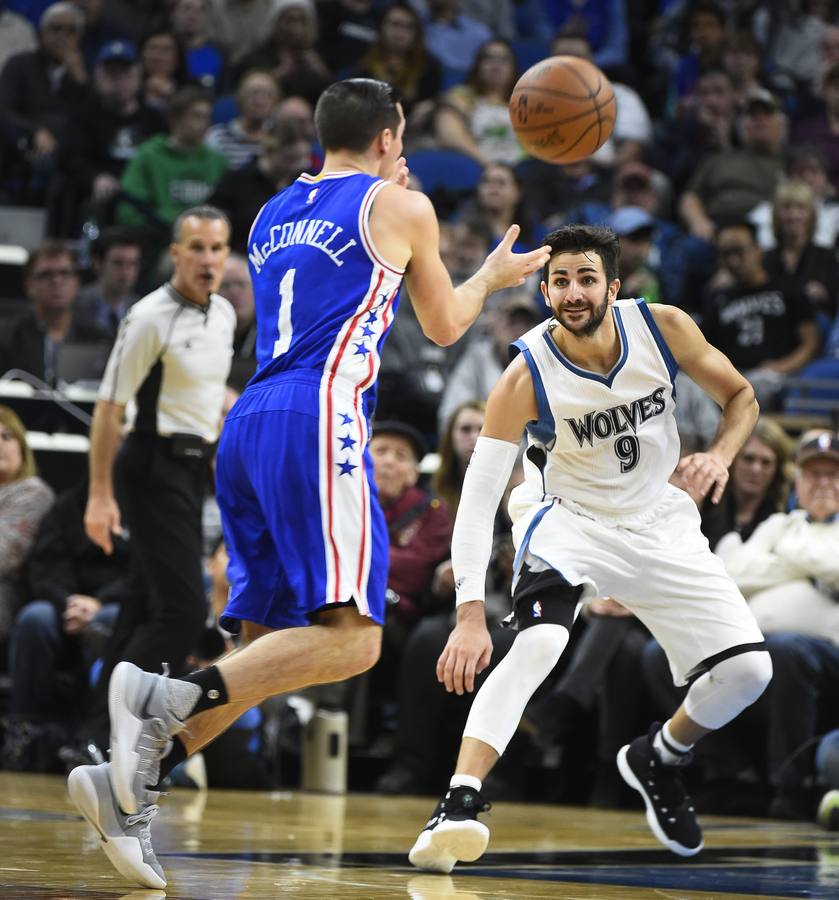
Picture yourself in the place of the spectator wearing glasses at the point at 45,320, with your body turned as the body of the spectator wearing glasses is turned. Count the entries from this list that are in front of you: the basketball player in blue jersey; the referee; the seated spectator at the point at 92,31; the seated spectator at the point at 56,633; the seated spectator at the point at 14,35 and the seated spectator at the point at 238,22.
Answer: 3

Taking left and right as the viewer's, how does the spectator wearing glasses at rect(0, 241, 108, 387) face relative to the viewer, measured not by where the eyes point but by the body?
facing the viewer

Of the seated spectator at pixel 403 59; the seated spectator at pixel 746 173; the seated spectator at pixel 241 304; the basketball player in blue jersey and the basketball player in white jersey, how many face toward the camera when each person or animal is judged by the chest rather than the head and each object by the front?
4

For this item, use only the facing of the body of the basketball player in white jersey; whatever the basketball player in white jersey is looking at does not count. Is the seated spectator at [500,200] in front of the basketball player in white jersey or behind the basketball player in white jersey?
behind

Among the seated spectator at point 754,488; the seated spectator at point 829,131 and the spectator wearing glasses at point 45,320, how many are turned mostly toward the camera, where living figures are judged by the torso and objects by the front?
3

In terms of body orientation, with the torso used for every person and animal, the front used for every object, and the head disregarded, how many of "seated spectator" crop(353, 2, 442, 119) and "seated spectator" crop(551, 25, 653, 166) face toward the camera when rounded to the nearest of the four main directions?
2

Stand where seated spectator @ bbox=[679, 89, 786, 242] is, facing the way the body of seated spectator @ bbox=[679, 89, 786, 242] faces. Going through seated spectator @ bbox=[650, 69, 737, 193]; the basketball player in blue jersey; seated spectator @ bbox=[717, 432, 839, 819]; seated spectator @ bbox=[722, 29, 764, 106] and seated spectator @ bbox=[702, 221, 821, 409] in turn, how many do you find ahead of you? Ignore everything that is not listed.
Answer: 3

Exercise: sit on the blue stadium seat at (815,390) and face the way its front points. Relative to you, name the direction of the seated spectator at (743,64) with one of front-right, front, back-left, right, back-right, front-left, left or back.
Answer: back

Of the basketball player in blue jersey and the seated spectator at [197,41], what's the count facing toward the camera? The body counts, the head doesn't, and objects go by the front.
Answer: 1

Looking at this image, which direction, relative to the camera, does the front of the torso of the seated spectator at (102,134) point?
toward the camera

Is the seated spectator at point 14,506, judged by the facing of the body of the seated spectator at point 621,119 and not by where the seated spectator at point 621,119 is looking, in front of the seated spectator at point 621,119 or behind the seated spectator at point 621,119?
in front

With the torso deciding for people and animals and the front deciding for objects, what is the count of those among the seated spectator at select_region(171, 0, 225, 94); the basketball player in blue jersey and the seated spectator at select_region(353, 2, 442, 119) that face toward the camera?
2

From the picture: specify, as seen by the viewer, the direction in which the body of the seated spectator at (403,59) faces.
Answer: toward the camera

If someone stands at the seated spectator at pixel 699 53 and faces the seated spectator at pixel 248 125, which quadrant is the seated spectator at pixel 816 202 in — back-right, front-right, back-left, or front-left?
front-left

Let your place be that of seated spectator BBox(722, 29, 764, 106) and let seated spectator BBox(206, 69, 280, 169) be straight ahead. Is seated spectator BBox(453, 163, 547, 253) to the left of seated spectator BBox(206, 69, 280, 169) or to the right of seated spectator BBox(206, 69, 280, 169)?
left

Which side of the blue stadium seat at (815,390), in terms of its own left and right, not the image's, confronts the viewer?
front
